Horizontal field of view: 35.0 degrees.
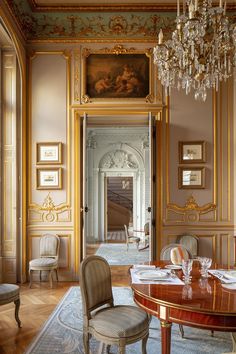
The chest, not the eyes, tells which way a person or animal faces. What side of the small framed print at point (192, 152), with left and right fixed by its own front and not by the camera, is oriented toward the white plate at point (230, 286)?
front

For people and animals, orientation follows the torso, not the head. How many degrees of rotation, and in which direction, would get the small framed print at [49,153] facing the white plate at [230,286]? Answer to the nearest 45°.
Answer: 0° — it already faces it

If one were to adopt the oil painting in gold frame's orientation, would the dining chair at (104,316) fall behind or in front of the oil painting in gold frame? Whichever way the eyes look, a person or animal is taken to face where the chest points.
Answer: in front

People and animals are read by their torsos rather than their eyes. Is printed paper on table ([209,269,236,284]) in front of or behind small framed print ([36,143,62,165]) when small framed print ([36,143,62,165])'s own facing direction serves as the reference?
in front

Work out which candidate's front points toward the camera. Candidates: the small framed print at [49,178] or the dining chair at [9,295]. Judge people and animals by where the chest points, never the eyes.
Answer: the small framed print

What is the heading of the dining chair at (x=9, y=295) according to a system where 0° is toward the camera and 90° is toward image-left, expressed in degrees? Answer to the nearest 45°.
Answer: approximately 270°

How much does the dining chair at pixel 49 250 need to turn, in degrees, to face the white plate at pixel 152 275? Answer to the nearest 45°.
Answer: approximately 45° to its left

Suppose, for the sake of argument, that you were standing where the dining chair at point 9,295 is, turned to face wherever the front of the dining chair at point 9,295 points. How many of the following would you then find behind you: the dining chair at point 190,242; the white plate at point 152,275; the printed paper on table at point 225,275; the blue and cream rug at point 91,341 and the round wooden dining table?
0

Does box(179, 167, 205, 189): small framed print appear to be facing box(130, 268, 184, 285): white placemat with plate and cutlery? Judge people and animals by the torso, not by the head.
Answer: yes

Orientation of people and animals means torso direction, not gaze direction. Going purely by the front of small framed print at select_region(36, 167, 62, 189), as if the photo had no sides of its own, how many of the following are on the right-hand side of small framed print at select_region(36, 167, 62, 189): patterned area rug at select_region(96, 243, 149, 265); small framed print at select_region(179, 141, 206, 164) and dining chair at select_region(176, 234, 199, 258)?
0

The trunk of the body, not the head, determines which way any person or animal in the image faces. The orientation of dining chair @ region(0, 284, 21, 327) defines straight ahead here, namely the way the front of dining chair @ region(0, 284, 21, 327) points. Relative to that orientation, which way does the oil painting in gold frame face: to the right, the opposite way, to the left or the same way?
to the right

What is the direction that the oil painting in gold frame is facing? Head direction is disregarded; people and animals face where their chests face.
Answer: toward the camera

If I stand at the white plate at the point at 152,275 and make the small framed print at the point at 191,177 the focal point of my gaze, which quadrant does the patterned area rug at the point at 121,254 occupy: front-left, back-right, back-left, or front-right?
front-left

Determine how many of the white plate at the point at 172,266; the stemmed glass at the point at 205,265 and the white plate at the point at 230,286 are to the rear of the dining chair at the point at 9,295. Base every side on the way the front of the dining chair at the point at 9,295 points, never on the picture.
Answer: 0
